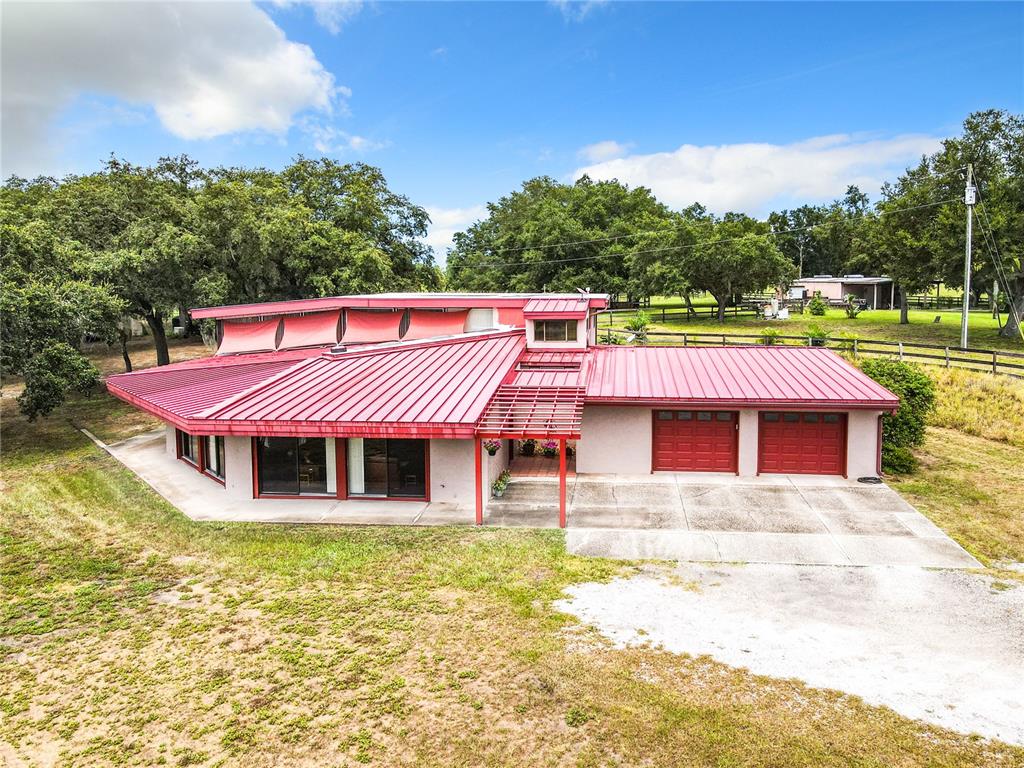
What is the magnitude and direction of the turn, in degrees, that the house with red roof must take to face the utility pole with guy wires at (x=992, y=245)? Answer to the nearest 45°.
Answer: approximately 135° to its left

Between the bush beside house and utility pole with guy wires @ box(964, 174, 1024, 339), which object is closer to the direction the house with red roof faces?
the bush beside house

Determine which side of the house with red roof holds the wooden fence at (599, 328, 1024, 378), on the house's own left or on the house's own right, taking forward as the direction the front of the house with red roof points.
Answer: on the house's own left

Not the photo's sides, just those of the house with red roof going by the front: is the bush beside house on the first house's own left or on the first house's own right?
on the first house's own left

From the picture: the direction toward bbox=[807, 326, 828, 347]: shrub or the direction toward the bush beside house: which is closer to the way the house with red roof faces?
the bush beside house

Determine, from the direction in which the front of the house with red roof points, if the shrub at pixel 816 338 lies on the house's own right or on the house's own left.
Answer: on the house's own left

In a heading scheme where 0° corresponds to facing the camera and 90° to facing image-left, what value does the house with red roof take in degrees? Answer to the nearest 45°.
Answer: approximately 0°
